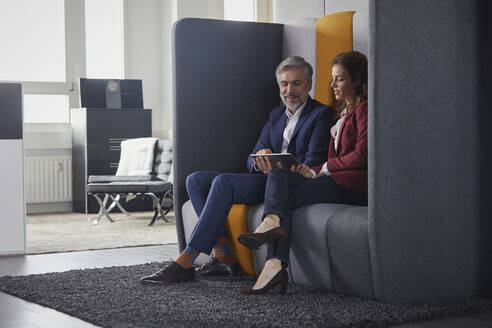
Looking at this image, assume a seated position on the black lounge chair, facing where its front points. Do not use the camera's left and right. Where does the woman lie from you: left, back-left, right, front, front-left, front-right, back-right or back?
front-left

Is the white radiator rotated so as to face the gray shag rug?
yes

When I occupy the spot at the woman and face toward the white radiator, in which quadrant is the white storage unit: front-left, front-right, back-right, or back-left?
front-left

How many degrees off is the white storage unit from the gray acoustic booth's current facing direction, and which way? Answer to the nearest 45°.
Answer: approximately 90° to its right

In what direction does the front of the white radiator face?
toward the camera

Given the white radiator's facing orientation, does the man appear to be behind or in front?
in front

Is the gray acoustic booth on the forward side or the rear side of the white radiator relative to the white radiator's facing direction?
on the forward side

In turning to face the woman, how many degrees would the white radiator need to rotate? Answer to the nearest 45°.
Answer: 0° — it already faces them

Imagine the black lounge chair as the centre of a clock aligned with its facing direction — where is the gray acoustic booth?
The gray acoustic booth is roughly at 10 o'clock from the black lounge chair.

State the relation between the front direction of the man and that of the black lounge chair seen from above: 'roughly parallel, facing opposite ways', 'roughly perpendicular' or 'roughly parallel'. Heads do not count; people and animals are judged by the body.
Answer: roughly parallel

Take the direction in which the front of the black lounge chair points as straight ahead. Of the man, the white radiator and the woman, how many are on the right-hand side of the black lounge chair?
1

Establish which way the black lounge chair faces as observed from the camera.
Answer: facing the viewer and to the left of the viewer

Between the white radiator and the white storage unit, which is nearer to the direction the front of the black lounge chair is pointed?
the white storage unit

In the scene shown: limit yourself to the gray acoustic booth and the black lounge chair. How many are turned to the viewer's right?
0
